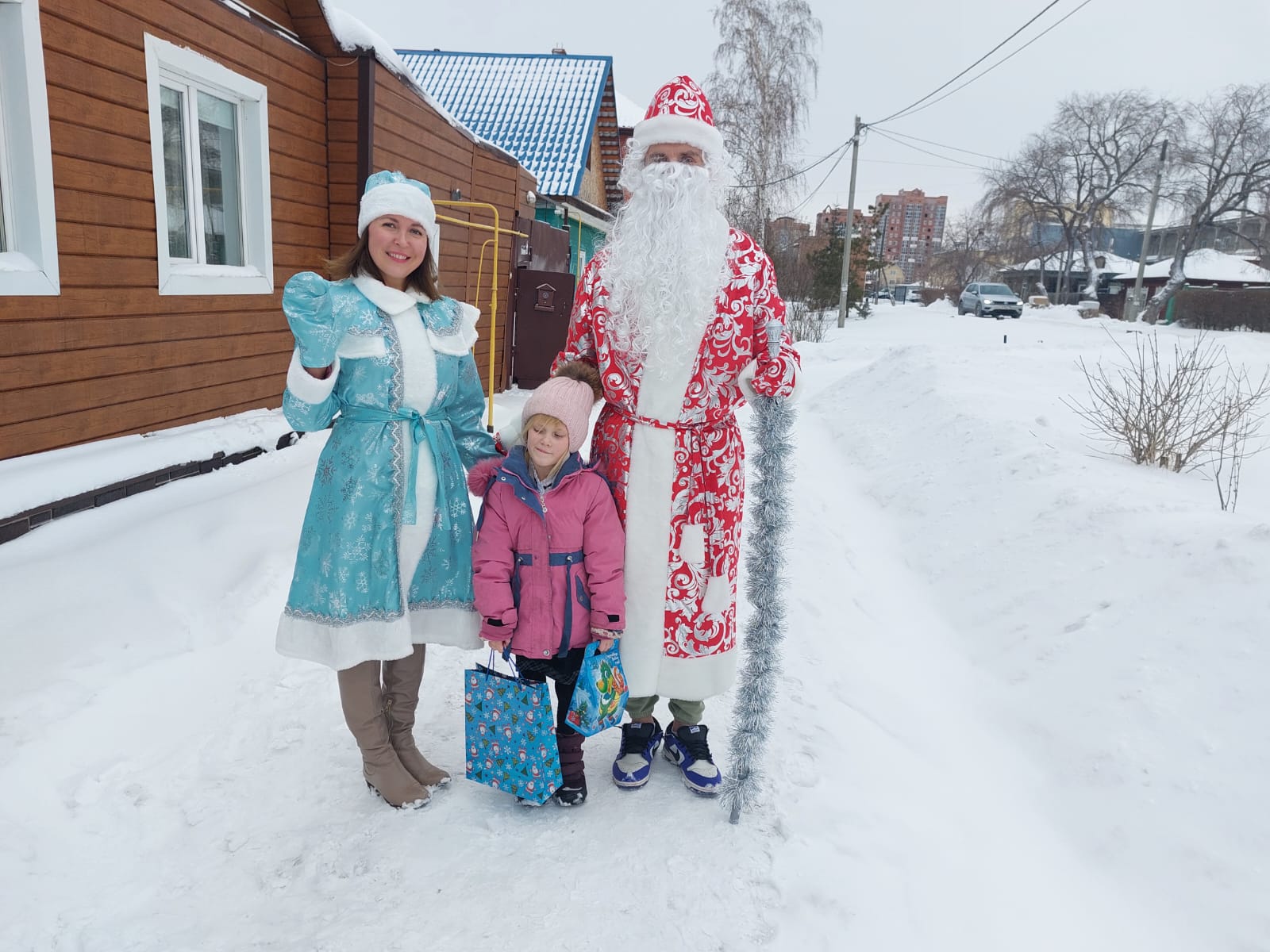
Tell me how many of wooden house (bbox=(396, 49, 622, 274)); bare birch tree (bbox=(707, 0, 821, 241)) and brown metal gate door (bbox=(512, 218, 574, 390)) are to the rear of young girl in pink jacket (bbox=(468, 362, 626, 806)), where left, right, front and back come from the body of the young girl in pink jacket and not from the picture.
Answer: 3

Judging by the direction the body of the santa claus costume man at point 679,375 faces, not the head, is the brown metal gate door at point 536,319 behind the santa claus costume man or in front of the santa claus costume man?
behind

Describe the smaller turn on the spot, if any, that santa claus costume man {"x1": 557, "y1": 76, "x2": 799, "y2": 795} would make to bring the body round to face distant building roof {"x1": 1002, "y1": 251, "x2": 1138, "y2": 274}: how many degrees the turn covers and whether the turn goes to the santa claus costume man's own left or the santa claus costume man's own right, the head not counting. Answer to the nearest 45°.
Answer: approximately 135° to the santa claus costume man's own left

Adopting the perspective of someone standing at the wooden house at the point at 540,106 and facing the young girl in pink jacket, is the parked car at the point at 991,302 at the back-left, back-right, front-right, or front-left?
back-left

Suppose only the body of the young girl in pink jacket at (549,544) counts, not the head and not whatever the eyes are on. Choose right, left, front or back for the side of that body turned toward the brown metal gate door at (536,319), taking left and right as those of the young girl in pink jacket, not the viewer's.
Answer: back

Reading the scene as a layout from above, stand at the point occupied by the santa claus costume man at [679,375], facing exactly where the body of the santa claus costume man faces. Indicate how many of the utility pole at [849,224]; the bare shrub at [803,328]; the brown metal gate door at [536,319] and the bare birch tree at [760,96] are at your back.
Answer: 4

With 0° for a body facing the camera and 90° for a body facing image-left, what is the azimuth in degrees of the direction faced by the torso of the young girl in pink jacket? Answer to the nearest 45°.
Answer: approximately 0°

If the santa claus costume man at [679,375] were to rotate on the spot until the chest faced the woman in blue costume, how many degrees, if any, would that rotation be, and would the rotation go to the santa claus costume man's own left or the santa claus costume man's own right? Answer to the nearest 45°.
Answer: approximately 90° to the santa claus costume man's own right

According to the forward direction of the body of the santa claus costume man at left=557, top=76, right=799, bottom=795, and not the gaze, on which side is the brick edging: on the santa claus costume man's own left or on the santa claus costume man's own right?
on the santa claus costume man's own right

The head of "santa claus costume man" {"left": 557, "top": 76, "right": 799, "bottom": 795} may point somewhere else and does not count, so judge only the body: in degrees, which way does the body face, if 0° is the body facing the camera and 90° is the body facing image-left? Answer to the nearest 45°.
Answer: approximately 0°

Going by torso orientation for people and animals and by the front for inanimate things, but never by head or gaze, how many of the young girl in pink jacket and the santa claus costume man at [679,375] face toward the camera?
2

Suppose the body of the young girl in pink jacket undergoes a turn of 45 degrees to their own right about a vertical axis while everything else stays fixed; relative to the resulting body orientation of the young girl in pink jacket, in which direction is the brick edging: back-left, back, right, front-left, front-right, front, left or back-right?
right

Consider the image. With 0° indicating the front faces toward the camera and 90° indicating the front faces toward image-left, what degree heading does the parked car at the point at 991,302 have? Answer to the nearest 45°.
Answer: approximately 315°

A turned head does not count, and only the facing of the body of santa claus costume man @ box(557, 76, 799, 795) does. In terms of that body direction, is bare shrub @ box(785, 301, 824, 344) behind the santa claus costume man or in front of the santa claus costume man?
behind
